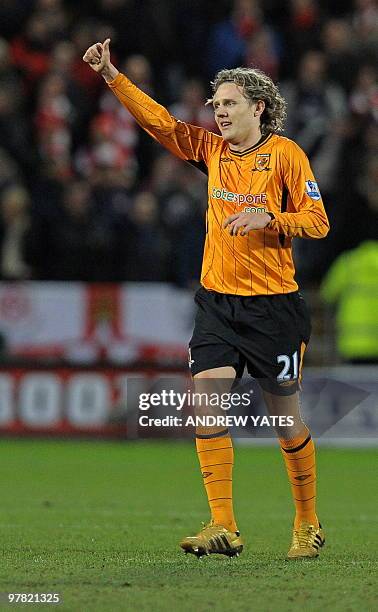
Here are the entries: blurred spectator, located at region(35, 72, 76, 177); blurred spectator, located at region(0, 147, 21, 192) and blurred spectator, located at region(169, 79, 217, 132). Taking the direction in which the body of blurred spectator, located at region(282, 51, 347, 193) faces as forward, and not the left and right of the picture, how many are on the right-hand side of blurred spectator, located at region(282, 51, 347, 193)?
3

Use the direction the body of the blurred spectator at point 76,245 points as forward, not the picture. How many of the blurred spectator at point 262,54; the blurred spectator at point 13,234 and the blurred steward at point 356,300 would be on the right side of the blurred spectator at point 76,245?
1

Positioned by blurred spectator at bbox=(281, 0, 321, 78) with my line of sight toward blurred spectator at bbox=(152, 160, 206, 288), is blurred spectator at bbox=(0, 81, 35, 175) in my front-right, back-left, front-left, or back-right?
front-right

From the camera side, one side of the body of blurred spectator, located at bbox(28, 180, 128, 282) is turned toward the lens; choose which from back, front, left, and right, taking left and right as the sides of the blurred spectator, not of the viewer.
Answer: front

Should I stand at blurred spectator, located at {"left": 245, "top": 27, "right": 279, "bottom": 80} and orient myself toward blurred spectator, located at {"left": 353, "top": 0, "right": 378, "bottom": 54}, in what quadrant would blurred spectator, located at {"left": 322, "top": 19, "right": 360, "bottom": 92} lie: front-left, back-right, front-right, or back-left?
front-right

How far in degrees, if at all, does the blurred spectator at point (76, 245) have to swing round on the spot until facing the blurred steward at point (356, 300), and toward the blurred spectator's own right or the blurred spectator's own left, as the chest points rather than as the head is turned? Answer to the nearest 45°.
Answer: approximately 90° to the blurred spectator's own left

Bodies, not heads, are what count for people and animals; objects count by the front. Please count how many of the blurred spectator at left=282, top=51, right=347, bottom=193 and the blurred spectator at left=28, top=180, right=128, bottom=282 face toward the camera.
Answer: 2

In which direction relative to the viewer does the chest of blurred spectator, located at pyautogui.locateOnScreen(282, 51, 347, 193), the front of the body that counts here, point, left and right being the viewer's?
facing the viewer

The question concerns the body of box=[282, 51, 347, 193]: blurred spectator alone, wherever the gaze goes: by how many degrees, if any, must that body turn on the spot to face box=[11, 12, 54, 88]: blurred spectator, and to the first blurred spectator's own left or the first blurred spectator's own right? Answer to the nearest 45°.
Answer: approximately 90° to the first blurred spectator's own right

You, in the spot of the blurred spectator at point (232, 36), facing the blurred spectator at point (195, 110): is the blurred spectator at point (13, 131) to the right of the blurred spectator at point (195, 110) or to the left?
right

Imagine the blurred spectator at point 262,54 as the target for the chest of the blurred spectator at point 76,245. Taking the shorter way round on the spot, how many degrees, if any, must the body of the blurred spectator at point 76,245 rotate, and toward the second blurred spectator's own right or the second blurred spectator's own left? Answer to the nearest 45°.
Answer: approximately 135° to the second blurred spectator's own left

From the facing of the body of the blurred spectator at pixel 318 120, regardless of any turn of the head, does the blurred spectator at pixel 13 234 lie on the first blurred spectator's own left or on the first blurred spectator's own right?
on the first blurred spectator's own right

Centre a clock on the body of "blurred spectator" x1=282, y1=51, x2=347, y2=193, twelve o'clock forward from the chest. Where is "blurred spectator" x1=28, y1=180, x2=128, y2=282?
"blurred spectator" x1=28, y1=180, x2=128, y2=282 is roughly at 2 o'clock from "blurred spectator" x1=282, y1=51, x2=347, y2=193.
